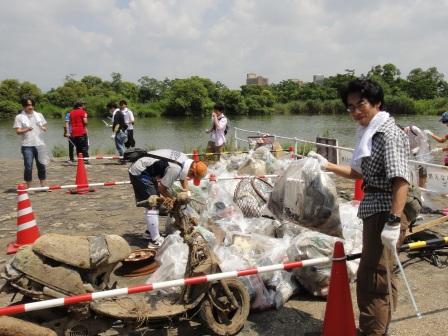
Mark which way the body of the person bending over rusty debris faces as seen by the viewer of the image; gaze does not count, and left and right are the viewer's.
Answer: facing to the right of the viewer

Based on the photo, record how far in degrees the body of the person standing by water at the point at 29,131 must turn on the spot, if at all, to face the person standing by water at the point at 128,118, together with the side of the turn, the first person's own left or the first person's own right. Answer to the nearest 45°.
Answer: approximately 135° to the first person's own left

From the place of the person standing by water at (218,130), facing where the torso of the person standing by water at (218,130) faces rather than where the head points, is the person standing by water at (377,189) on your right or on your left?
on your left

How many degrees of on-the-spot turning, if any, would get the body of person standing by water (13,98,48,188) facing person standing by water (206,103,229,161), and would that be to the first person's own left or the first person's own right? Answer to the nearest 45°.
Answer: approximately 90° to the first person's own left

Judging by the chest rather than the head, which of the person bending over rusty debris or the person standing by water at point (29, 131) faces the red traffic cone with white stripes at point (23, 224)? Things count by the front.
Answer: the person standing by water

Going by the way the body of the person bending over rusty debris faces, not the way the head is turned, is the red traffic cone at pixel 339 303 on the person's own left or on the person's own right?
on the person's own right

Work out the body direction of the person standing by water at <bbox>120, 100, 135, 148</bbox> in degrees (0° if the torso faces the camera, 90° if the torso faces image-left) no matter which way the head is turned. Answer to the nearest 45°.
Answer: approximately 45°

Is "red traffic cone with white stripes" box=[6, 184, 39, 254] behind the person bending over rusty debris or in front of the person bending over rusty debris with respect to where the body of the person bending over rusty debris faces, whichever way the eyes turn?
behind

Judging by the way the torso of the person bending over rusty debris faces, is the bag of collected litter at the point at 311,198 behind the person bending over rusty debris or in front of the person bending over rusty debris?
in front

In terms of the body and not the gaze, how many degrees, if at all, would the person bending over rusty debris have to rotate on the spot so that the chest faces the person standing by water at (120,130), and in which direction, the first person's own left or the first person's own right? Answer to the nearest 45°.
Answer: approximately 90° to the first person's own left

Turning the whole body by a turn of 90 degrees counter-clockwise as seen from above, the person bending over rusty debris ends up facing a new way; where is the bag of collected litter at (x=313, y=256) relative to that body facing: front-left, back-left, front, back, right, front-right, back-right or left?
back-right
